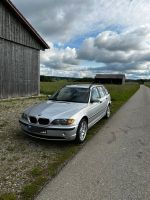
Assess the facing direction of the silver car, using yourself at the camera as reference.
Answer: facing the viewer and to the left of the viewer

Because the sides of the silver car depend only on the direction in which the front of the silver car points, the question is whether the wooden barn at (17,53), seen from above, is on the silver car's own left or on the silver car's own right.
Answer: on the silver car's own right
